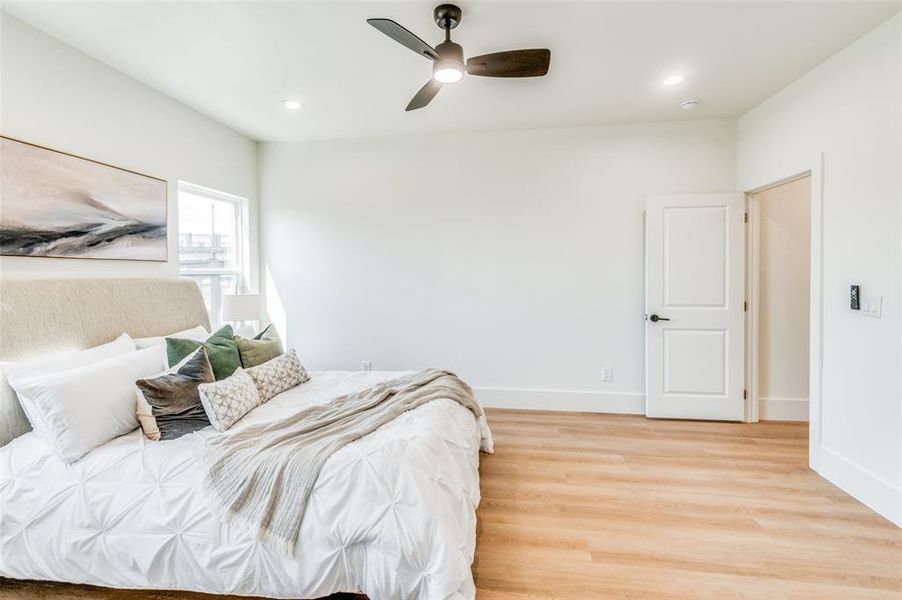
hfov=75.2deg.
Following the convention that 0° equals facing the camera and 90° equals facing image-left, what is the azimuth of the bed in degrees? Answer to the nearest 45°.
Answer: approximately 315°

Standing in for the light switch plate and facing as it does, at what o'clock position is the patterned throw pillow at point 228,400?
The patterned throw pillow is roughly at 12 o'clock from the light switch plate.

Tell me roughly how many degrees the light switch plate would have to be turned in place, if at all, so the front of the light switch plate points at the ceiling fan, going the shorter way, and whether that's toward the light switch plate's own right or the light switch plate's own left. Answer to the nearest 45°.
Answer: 0° — it already faces it

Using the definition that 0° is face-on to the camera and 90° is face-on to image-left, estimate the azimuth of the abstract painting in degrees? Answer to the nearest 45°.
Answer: approximately 315°

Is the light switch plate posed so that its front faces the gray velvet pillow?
yes

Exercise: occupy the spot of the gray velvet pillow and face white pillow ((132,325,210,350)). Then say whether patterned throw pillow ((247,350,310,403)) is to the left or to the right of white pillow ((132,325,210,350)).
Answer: right

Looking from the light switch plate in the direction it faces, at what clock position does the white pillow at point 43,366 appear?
The white pillow is roughly at 12 o'clock from the light switch plate.
